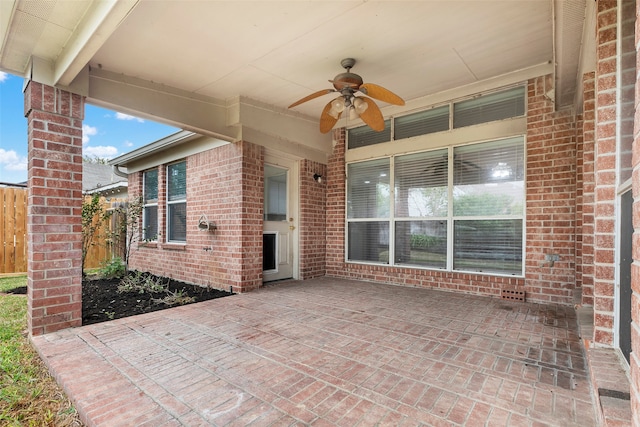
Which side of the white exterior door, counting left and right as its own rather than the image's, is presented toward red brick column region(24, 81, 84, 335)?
right

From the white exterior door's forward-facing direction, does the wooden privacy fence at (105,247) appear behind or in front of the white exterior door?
behind

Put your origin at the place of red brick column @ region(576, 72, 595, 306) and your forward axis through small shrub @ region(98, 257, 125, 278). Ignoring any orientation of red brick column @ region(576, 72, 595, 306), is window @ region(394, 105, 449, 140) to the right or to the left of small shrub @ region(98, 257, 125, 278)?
right

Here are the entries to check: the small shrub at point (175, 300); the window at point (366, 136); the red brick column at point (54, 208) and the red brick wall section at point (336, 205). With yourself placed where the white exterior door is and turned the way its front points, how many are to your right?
2

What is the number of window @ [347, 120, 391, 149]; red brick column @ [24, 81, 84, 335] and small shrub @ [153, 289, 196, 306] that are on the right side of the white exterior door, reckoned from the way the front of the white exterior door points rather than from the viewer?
2

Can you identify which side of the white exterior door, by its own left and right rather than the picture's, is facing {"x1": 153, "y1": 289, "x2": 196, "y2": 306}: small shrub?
right

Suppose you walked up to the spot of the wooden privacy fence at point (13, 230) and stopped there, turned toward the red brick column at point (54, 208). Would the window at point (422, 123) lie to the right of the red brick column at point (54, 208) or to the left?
left

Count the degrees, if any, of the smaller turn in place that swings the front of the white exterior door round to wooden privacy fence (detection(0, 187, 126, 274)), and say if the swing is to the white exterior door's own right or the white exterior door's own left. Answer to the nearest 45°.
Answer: approximately 135° to the white exterior door's own right

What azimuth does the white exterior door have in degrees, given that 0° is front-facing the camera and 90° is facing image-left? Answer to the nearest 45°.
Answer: approximately 315°
